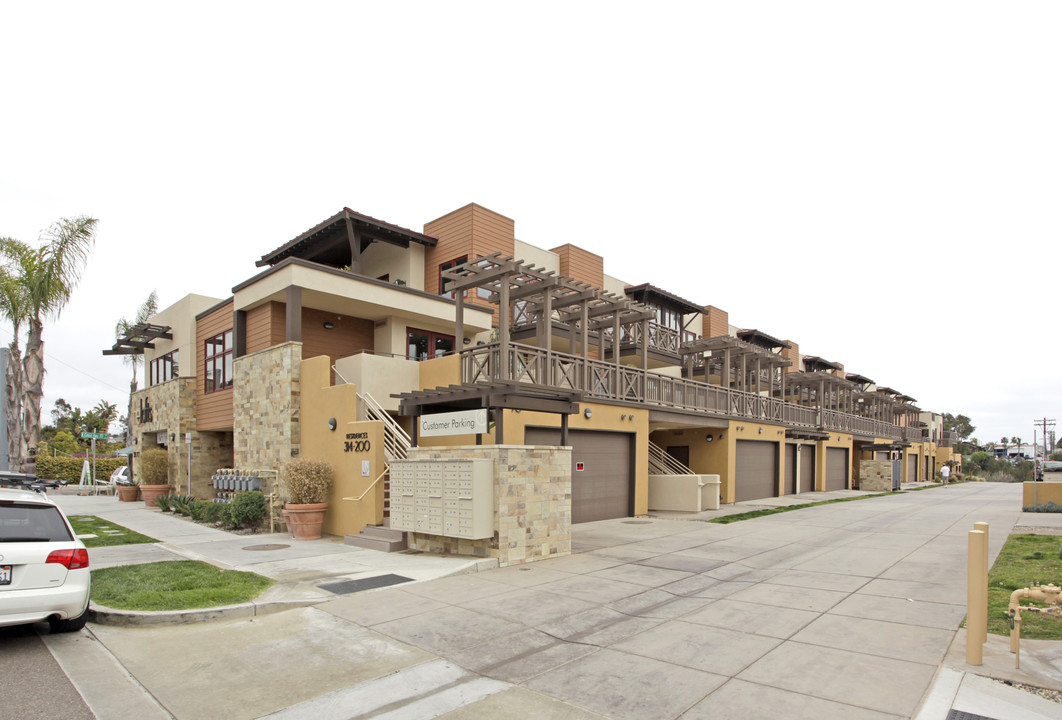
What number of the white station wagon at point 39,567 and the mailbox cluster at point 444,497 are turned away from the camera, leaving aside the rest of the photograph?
1

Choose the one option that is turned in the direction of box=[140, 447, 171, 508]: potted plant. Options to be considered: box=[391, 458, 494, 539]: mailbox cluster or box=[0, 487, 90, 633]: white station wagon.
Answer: the white station wagon

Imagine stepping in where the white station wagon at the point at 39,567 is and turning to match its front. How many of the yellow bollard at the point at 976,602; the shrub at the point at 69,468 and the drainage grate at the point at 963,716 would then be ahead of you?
1

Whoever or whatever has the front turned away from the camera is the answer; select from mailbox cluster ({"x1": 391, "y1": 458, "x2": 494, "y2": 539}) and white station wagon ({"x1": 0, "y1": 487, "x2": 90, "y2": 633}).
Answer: the white station wagon

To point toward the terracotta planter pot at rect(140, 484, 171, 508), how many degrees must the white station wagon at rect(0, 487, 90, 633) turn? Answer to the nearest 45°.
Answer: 0° — it already faces it

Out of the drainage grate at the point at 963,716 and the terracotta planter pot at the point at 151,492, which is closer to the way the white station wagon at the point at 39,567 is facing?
the terracotta planter pot

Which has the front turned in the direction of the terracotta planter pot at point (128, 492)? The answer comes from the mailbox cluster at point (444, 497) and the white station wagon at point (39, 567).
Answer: the white station wagon

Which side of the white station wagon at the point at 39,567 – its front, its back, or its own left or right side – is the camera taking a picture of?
back
